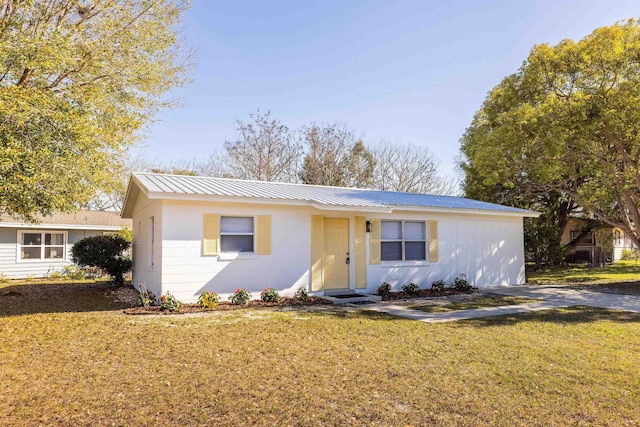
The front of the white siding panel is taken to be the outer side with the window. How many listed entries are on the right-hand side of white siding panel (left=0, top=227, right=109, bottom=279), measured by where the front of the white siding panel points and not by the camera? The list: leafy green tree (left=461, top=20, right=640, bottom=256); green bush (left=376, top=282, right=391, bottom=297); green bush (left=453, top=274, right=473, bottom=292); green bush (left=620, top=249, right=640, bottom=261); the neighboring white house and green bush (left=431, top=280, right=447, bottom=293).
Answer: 0

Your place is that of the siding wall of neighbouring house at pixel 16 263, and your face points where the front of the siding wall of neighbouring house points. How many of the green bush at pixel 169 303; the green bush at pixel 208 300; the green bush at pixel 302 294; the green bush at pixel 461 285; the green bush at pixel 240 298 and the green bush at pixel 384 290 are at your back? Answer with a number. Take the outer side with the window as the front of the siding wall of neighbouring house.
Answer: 0

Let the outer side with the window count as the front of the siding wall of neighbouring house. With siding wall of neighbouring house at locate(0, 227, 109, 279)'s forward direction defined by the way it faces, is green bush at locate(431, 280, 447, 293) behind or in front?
in front

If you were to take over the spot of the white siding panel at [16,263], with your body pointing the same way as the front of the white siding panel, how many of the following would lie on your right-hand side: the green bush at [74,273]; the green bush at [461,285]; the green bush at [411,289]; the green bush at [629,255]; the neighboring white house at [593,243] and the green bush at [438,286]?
0

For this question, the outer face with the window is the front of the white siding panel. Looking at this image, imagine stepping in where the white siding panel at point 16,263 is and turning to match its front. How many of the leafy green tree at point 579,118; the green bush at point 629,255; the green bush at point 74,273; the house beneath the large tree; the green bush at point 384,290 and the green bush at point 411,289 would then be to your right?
0

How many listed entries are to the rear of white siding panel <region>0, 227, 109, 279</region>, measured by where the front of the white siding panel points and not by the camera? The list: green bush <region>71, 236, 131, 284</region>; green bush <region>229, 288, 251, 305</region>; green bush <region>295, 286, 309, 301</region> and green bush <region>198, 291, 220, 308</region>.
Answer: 0

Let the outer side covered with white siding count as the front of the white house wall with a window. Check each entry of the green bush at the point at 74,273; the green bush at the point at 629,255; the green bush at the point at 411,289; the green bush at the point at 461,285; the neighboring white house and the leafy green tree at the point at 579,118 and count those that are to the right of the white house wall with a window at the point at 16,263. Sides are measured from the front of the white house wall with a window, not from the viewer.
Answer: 0

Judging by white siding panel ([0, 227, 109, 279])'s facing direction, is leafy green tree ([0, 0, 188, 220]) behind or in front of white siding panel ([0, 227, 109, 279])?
in front

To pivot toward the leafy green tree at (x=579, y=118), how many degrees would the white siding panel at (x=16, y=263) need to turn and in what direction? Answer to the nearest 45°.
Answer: approximately 45° to its left

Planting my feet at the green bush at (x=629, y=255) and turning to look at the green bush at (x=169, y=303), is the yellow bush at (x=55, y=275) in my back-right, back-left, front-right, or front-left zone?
front-right

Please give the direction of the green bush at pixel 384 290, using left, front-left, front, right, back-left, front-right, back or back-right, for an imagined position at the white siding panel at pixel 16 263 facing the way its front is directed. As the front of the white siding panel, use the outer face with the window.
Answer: front-left

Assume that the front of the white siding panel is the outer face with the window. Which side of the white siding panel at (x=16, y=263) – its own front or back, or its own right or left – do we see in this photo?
front
